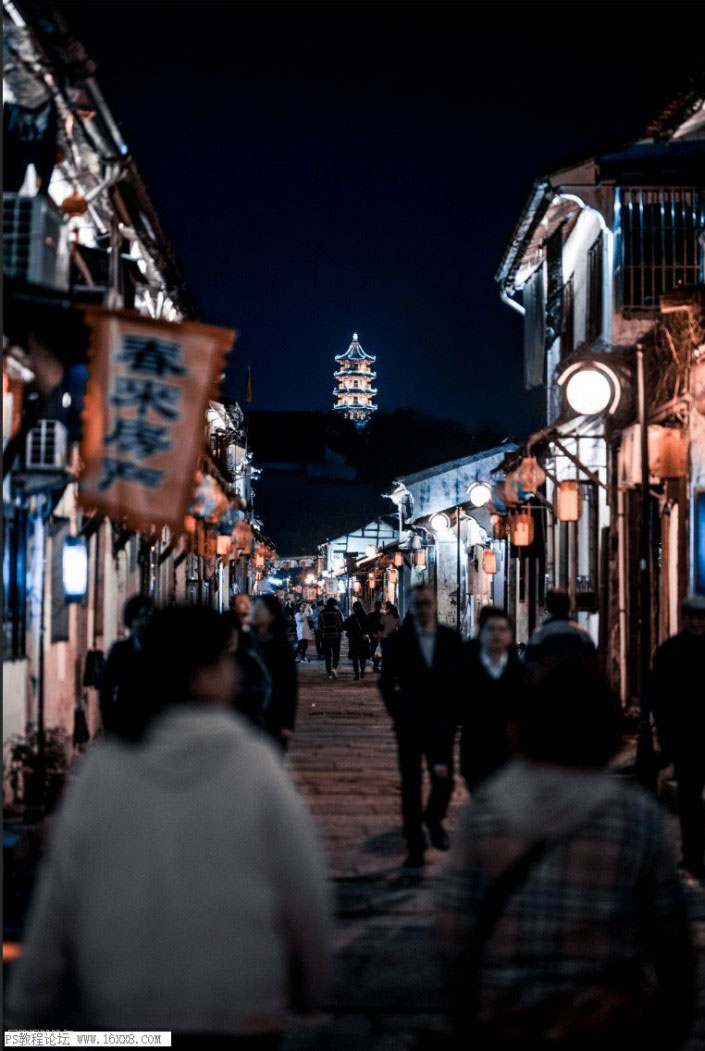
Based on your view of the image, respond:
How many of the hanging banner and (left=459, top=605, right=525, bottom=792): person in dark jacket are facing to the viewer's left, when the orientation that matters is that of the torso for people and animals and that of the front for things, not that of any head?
0

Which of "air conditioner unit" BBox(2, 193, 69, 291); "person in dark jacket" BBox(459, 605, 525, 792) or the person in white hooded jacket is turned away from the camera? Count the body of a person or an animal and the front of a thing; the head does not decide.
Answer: the person in white hooded jacket

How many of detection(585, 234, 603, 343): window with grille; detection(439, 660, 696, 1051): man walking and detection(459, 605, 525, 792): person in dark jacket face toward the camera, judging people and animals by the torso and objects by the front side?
1

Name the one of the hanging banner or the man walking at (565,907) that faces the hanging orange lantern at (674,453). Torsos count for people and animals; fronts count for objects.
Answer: the man walking

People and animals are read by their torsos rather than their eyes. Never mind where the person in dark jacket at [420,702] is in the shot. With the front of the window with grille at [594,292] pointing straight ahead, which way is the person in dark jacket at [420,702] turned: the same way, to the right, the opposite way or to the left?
to the left

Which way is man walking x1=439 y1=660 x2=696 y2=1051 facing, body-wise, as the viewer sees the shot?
away from the camera

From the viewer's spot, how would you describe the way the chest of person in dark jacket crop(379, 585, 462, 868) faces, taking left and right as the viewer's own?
facing the viewer

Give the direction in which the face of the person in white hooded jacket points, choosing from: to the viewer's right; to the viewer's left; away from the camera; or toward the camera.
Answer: away from the camera

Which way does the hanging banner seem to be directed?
toward the camera

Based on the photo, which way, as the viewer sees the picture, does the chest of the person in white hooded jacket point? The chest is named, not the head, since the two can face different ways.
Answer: away from the camera

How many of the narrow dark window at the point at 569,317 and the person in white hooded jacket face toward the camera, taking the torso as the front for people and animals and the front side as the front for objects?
0

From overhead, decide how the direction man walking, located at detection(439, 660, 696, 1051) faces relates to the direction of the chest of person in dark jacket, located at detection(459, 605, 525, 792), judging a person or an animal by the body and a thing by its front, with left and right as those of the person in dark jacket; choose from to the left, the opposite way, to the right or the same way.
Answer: the opposite way
